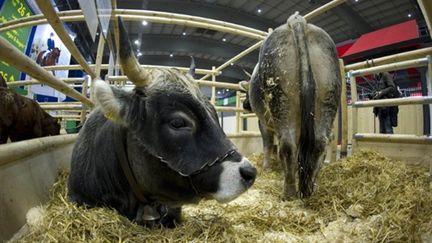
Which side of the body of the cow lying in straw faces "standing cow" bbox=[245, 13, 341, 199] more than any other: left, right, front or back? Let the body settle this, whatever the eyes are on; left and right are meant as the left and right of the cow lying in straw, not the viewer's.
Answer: left

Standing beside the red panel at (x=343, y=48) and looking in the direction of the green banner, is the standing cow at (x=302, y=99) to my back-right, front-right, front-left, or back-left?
front-left

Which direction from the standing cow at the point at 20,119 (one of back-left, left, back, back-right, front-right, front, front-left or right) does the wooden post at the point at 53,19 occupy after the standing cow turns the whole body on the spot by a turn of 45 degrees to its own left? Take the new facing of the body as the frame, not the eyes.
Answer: back-right

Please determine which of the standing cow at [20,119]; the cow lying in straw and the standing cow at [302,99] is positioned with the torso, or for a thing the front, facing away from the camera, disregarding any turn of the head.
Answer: the standing cow at [302,99]

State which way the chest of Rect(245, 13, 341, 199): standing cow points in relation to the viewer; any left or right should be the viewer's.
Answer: facing away from the viewer

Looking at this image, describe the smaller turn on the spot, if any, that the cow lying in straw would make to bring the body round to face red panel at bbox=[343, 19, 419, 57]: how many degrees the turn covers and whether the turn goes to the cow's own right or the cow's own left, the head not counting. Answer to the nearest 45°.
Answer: approximately 90° to the cow's own left

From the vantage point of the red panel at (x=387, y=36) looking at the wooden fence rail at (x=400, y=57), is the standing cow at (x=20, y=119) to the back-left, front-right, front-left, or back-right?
front-right

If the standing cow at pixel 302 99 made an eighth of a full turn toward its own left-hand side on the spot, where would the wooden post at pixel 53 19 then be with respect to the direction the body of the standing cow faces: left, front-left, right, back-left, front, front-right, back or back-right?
left

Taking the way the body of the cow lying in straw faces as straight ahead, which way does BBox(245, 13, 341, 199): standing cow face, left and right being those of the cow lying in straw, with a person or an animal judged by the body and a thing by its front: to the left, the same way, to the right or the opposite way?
to the left

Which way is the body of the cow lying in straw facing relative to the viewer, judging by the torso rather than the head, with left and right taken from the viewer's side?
facing the viewer and to the right of the viewer

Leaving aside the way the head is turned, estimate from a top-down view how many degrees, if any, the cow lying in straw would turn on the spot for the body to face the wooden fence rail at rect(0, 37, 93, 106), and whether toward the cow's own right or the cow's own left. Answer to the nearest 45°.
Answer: approximately 135° to the cow's own right
